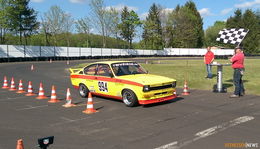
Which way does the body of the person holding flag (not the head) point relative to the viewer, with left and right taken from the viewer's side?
facing to the left of the viewer

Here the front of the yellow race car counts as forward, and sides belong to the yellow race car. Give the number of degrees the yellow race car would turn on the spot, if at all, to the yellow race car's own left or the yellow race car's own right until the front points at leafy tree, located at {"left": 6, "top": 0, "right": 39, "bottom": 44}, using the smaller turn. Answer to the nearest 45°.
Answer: approximately 180°

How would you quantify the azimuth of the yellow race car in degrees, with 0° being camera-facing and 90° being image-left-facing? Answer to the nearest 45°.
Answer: approximately 315°
